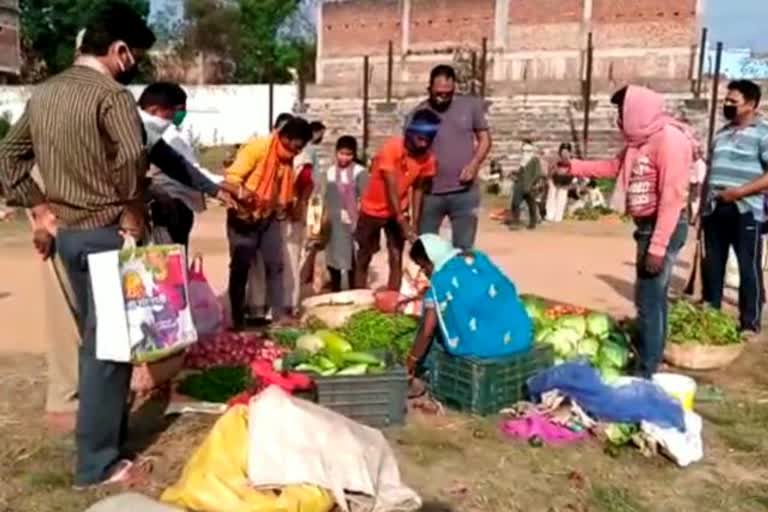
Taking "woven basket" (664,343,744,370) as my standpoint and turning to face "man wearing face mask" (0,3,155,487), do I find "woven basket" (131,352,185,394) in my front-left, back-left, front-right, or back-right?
front-right

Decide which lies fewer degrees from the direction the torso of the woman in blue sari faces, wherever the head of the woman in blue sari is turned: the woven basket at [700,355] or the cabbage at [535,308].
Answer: the cabbage

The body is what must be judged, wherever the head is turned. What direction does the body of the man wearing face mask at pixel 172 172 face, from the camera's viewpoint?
to the viewer's right

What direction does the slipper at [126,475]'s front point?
to the viewer's right

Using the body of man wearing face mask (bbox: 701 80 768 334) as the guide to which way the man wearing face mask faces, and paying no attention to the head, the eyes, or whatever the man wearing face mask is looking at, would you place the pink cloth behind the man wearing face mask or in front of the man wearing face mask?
in front

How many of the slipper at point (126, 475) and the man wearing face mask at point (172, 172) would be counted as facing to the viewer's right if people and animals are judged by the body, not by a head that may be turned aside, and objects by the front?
2

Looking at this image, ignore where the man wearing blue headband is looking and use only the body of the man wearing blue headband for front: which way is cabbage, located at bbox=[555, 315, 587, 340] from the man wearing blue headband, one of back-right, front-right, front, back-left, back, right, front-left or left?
front

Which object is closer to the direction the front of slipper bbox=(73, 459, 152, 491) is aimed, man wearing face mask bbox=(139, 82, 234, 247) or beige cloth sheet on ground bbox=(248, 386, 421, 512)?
the beige cloth sheet on ground

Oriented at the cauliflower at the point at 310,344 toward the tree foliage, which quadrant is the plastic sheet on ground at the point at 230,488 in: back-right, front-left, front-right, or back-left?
back-left

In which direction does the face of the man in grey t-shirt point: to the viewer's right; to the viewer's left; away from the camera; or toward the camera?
toward the camera

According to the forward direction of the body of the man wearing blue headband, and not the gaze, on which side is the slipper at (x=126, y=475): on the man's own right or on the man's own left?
on the man's own right

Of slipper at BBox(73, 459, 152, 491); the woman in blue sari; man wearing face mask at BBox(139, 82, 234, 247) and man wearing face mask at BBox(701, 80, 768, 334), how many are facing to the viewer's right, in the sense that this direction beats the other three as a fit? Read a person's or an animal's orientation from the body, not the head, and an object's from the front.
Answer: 2

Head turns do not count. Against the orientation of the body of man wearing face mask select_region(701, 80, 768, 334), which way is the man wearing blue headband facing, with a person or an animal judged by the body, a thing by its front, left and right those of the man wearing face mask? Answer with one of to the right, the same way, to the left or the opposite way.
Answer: to the left

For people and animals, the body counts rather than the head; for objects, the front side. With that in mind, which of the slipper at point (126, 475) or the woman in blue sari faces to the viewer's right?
the slipper
